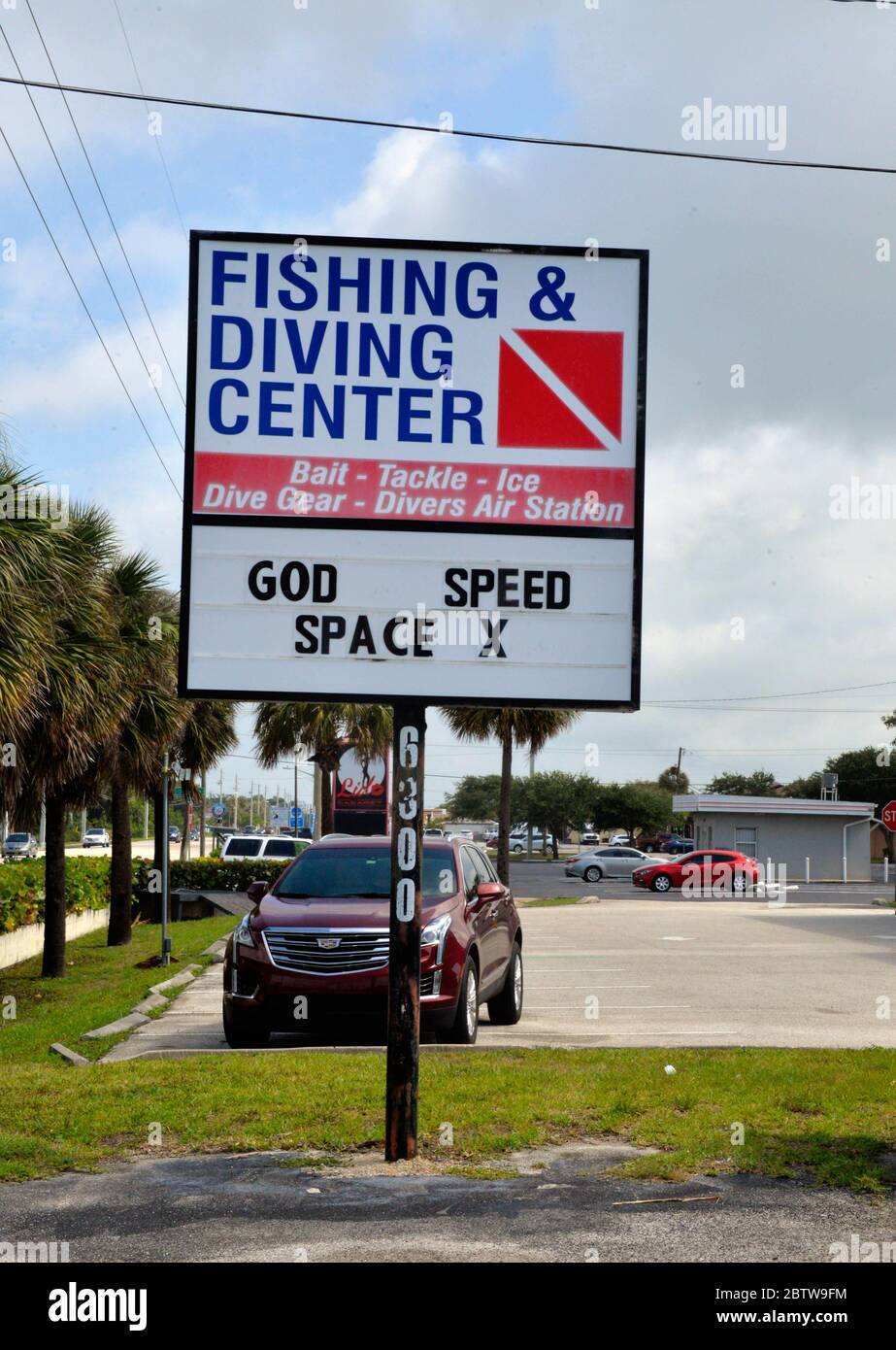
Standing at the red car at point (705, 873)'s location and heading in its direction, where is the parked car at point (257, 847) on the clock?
The parked car is roughly at 11 o'clock from the red car.

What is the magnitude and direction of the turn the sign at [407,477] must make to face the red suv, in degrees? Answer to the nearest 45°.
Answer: approximately 180°

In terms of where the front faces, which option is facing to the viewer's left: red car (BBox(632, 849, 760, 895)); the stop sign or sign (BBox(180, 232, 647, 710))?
the red car

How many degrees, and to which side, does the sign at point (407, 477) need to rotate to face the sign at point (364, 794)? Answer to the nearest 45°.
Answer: approximately 180°

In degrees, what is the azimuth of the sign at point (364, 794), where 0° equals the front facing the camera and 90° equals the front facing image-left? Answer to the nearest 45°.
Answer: approximately 0°

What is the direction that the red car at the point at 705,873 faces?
to the viewer's left

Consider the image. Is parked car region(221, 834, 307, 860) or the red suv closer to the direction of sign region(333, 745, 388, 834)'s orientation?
the red suv

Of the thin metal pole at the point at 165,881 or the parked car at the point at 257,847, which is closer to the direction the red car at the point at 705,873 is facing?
the parked car
